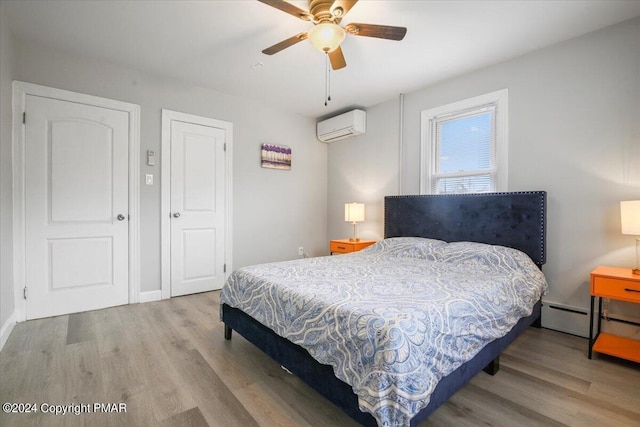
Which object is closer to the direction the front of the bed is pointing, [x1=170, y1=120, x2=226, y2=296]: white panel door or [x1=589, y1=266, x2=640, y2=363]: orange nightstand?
the white panel door

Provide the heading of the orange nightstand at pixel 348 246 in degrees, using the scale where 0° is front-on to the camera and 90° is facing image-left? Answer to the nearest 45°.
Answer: approximately 45°

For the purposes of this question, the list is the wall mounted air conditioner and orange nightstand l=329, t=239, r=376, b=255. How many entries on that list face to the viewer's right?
0

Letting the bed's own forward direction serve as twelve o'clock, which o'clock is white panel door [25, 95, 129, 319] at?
The white panel door is roughly at 2 o'clock from the bed.

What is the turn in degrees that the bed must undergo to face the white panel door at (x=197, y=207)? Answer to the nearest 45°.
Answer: approximately 90° to its right

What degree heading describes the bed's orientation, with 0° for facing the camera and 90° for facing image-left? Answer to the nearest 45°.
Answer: approximately 45°

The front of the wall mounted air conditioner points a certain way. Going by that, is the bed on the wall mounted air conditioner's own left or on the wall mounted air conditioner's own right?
on the wall mounted air conditioner's own left

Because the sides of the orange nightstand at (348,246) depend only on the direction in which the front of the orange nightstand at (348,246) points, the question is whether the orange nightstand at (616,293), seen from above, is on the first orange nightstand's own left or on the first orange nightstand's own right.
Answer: on the first orange nightstand's own left

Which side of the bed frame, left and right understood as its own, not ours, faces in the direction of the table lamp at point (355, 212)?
right

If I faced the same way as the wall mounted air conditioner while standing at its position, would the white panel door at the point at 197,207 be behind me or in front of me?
in front

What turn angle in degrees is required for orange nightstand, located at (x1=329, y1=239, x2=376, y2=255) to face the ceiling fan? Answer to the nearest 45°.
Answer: approximately 45° to its left

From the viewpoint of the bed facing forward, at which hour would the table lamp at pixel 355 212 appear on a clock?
The table lamp is roughly at 4 o'clock from the bed.

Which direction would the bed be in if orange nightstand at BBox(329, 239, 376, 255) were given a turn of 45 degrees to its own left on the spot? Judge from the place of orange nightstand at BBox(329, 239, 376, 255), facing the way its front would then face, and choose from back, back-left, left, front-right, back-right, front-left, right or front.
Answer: front

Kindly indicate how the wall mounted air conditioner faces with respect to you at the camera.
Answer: facing the viewer and to the left of the viewer

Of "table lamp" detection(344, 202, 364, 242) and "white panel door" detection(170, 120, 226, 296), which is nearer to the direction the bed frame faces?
the white panel door
